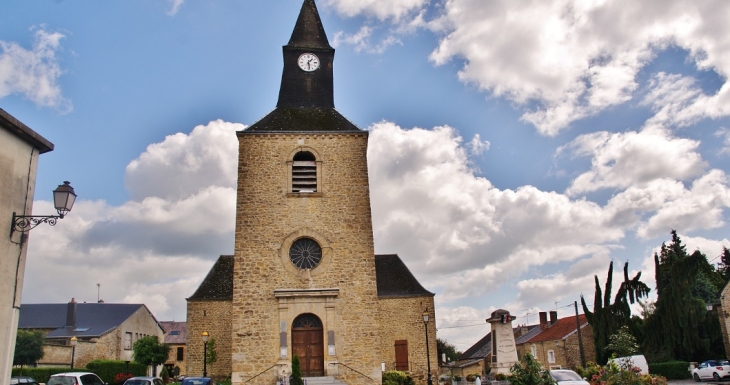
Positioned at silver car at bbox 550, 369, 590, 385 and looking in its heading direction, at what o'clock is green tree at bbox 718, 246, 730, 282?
The green tree is roughly at 8 o'clock from the silver car.

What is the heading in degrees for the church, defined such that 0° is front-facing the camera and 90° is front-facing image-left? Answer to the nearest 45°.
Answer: approximately 0°

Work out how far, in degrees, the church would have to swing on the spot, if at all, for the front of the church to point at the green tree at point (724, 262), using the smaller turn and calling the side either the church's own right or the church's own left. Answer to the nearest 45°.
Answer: approximately 135° to the church's own left

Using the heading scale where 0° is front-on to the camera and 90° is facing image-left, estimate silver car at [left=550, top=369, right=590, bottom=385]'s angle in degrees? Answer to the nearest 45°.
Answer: approximately 315°

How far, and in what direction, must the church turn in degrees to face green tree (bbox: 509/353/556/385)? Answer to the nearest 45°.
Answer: approximately 45° to its left
